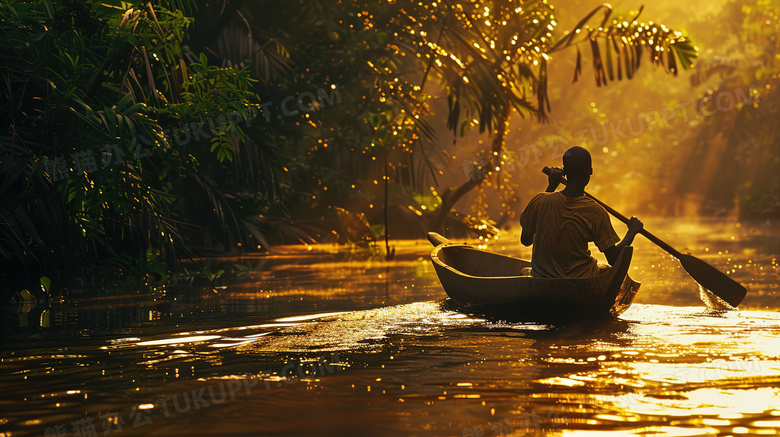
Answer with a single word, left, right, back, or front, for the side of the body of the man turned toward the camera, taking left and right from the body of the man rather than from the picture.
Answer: back
